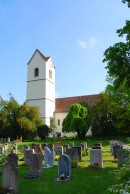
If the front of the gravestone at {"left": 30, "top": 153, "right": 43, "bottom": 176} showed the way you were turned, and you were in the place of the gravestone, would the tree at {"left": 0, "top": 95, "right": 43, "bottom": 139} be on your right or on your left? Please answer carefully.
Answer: on your right

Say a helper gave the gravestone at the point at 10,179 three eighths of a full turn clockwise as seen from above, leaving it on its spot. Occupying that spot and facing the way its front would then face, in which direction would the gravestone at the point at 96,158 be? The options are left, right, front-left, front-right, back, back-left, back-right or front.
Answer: front-right

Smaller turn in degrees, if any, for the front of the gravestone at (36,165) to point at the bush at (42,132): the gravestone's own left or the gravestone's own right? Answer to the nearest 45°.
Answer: approximately 135° to the gravestone's own right

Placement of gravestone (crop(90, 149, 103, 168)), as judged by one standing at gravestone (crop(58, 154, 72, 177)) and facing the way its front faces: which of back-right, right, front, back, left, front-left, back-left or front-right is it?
back-left

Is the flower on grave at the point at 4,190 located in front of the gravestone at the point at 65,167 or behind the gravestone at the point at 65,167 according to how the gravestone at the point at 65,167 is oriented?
in front

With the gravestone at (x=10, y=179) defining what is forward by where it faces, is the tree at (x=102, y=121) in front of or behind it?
behind

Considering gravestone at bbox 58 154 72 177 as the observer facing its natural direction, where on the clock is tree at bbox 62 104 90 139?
The tree is roughly at 6 o'clock from the gravestone.

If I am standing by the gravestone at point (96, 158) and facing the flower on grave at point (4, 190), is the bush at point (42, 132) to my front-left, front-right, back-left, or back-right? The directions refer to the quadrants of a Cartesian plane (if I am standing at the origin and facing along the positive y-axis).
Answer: back-right

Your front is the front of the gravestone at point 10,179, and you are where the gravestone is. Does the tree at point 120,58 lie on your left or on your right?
on your left

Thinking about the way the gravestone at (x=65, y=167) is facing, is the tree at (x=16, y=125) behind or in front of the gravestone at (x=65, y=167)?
behind

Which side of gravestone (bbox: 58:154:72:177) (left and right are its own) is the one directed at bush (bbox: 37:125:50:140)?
back

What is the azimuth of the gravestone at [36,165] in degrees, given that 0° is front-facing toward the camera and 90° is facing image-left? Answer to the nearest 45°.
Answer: approximately 45°
